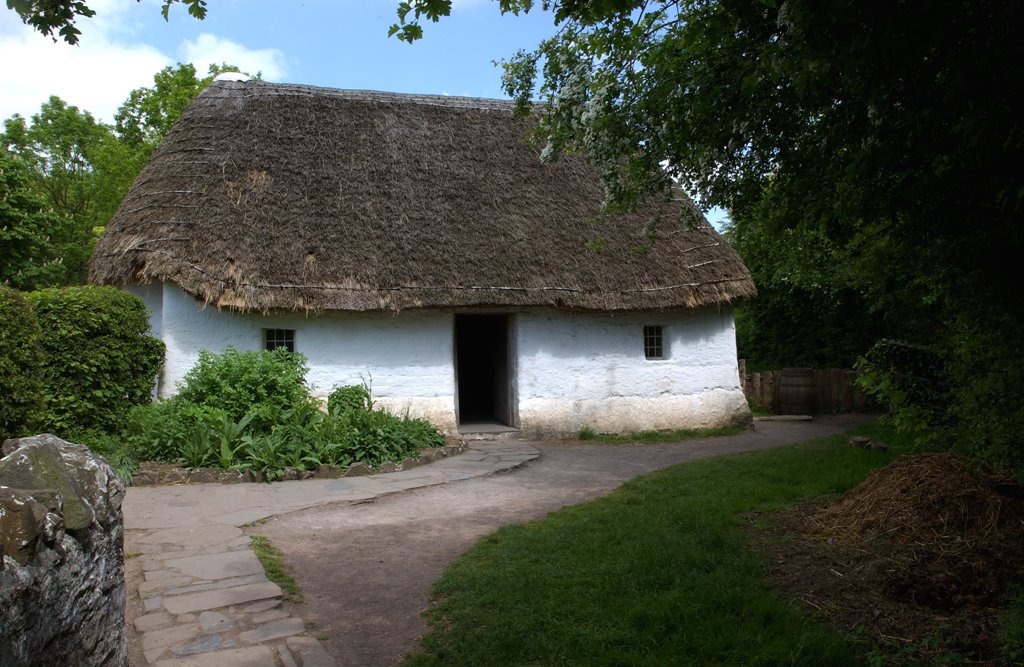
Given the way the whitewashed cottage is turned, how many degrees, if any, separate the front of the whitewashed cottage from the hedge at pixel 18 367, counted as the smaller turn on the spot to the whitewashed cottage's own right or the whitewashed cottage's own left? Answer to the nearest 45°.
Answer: approximately 45° to the whitewashed cottage's own right

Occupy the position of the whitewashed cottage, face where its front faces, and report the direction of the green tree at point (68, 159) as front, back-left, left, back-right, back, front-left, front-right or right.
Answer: back-right

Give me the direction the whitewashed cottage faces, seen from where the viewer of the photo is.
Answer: facing the viewer

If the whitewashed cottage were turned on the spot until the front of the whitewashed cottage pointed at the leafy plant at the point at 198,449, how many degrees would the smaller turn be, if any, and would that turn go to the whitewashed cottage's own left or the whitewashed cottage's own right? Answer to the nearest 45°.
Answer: approximately 45° to the whitewashed cottage's own right

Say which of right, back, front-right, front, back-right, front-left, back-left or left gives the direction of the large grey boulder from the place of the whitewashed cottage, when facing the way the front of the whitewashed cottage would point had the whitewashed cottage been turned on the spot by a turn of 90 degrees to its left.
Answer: right

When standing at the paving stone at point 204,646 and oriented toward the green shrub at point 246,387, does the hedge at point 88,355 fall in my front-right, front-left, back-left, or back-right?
front-left

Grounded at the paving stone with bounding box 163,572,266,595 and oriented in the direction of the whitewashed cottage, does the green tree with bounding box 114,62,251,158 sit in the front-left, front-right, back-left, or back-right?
front-left

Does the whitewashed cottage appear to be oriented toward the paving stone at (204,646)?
yes

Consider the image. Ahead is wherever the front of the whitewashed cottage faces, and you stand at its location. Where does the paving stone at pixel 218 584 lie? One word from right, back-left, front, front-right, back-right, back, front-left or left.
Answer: front

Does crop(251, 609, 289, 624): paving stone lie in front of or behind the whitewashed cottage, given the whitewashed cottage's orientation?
in front

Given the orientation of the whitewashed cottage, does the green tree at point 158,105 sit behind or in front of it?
behind

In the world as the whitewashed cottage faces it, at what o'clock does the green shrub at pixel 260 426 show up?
The green shrub is roughly at 1 o'clock from the whitewashed cottage.

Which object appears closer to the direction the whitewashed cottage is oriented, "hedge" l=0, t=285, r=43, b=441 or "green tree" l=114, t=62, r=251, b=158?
the hedge

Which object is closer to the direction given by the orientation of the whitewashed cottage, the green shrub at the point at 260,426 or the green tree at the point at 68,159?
the green shrub

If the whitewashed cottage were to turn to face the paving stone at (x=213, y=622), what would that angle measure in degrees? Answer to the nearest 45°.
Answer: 0° — it already faces it

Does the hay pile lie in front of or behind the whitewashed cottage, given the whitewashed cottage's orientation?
in front

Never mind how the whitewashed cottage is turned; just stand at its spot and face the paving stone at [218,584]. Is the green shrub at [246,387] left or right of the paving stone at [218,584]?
right

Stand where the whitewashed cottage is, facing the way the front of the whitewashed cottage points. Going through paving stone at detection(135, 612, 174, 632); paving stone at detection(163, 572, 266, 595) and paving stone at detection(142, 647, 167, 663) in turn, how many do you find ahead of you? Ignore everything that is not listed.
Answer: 3
